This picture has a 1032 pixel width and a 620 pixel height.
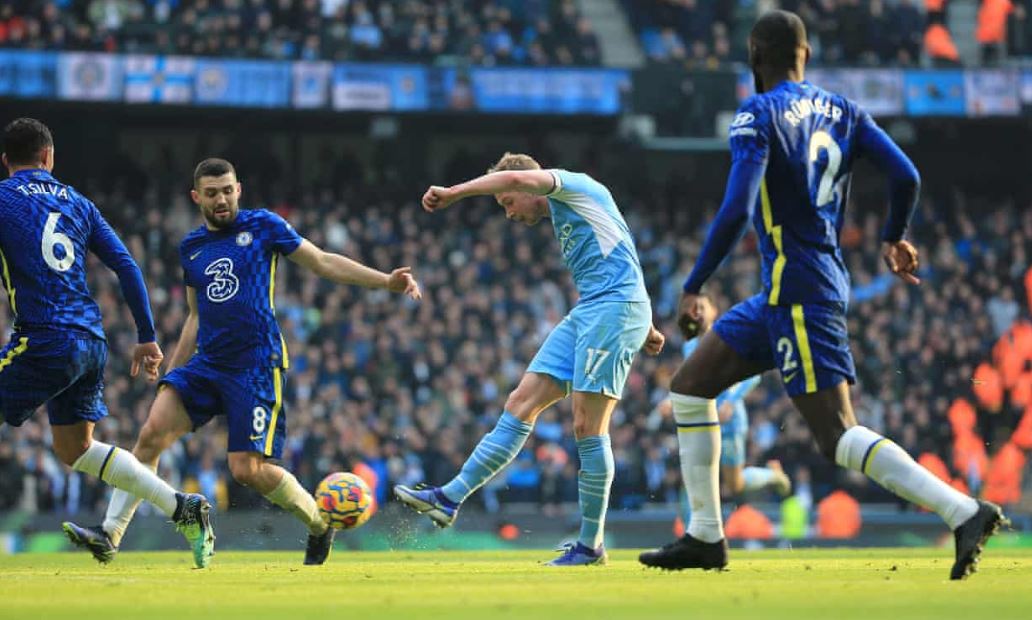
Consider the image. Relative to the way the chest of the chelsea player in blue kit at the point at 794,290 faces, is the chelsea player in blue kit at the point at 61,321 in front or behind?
in front

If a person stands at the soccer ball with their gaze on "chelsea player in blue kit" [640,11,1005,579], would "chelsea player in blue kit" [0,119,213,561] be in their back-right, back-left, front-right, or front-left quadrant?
back-right

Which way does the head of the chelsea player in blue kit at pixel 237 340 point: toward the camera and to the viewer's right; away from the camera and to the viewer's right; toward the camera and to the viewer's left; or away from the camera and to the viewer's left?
toward the camera and to the viewer's right

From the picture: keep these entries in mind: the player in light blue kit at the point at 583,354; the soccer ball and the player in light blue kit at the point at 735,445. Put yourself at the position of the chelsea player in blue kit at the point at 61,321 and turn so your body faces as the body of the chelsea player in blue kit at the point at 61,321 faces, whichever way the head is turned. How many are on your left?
0

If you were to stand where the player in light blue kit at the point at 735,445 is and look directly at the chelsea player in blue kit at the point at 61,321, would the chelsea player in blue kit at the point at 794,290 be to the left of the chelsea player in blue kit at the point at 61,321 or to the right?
left

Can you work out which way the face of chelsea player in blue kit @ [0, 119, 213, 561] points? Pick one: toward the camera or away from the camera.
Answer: away from the camera

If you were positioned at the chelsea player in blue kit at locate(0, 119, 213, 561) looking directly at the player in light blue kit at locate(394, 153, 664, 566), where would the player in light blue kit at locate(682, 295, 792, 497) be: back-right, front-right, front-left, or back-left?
front-left

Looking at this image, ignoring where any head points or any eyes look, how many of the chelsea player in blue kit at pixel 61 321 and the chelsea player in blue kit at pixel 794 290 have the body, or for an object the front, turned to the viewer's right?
0

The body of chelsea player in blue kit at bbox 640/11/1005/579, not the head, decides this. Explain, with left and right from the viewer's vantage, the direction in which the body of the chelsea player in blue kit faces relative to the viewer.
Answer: facing away from the viewer and to the left of the viewer

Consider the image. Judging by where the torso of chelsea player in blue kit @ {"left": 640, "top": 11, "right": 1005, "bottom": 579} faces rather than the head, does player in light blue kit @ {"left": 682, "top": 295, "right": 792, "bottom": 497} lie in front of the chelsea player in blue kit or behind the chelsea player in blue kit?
in front

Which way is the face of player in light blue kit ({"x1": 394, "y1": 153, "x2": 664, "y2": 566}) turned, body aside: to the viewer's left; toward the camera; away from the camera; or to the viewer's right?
to the viewer's left
